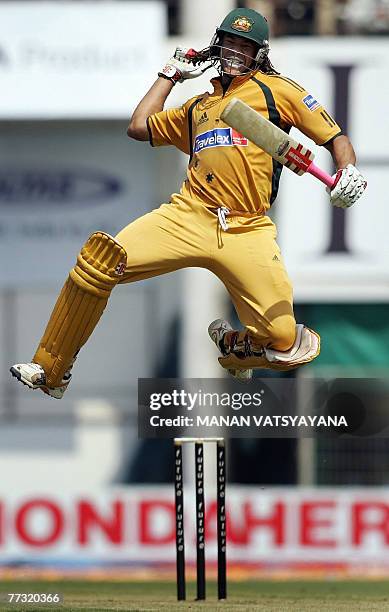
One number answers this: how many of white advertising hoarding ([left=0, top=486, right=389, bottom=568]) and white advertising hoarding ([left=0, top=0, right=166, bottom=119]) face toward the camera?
2

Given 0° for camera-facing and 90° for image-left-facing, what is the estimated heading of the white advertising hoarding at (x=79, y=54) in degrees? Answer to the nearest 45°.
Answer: approximately 0°

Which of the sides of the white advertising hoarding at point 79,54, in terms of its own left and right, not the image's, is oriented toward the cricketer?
front

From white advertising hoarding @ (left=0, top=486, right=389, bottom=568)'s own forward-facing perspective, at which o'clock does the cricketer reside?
The cricketer is roughly at 12 o'clock from the white advertising hoarding.

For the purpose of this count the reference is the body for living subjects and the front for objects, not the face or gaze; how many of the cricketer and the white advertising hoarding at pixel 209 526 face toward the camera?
2

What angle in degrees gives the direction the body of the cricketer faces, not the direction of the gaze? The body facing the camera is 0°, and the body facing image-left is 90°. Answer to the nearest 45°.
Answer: approximately 0°

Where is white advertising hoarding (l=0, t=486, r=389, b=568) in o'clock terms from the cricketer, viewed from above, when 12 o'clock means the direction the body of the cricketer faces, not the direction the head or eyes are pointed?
The white advertising hoarding is roughly at 6 o'clock from the cricketer.
